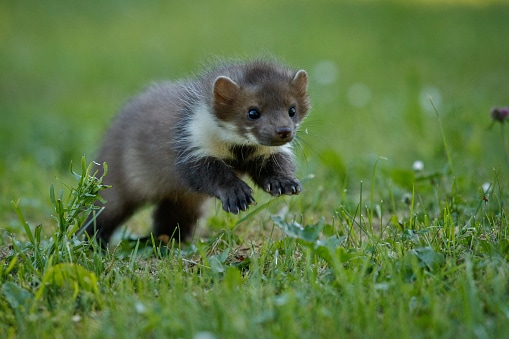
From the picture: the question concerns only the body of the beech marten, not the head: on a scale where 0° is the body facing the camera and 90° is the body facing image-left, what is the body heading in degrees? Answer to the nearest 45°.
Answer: approximately 315°
